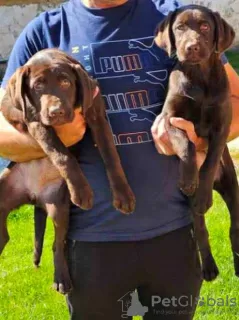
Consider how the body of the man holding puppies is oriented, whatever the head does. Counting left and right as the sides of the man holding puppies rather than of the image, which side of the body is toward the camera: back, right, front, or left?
front

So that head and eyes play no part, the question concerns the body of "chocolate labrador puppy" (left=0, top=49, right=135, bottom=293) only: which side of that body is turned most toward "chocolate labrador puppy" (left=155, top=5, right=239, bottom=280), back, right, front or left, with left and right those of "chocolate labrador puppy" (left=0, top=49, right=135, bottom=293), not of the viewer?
left
